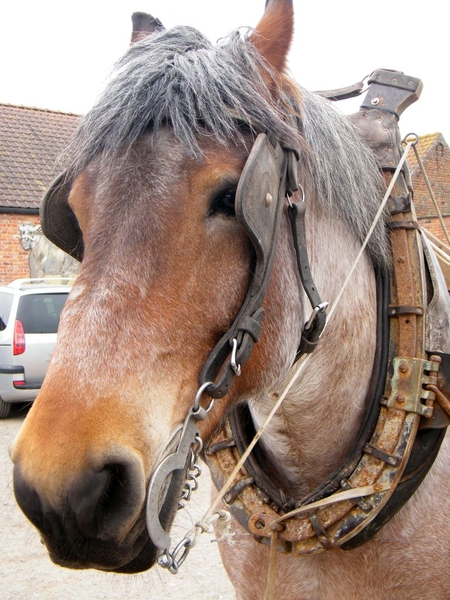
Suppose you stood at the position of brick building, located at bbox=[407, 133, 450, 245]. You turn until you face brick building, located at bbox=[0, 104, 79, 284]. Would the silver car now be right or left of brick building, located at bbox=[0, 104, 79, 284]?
left

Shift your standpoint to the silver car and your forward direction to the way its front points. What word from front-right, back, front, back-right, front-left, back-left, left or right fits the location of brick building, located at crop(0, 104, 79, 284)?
front-right

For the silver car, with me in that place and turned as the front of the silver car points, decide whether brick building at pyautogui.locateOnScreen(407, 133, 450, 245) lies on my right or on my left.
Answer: on my right

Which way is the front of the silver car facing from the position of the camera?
facing away from the viewer and to the left of the viewer

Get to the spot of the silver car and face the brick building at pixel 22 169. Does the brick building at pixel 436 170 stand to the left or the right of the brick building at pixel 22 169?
right
